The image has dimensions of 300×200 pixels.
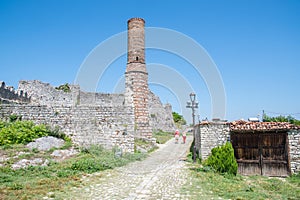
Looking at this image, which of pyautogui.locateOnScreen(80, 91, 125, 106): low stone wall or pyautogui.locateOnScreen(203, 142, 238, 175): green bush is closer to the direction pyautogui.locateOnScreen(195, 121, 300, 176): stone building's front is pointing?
the green bush

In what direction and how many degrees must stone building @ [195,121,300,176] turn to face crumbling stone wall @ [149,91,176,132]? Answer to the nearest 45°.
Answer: approximately 135° to its right

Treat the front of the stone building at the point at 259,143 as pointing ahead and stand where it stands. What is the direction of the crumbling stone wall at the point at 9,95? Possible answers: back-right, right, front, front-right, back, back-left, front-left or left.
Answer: right

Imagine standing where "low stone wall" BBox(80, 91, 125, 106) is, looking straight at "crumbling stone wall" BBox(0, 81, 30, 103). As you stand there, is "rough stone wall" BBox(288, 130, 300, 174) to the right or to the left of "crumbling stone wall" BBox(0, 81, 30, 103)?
left

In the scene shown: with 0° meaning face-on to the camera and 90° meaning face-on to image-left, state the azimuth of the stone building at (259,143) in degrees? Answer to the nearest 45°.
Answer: approximately 0°

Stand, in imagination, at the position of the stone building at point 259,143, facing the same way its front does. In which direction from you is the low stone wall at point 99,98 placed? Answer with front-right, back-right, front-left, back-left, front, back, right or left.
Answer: back-right

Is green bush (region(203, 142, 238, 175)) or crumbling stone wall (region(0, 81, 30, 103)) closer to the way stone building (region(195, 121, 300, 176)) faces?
the green bush

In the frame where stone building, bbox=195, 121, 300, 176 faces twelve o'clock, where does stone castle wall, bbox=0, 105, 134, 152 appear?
The stone castle wall is roughly at 3 o'clock from the stone building.
